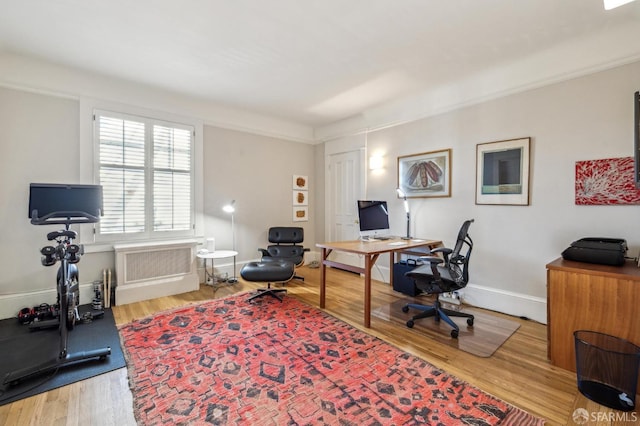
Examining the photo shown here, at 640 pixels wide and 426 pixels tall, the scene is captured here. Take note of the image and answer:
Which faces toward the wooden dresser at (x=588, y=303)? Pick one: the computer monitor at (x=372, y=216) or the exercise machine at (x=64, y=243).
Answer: the computer monitor

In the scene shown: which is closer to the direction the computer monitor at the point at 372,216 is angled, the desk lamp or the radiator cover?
the desk lamp

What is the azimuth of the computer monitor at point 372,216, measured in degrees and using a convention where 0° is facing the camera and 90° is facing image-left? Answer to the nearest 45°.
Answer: approximately 315°

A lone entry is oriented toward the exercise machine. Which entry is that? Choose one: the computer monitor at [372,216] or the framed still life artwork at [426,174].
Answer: the framed still life artwork

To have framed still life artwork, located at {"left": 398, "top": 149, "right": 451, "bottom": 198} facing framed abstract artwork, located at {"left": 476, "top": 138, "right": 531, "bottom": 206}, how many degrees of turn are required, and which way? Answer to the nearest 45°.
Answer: approximately 90° to its left

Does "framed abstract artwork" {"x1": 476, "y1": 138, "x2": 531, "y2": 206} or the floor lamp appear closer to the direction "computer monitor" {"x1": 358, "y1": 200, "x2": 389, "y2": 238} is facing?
the framed abstract artwork

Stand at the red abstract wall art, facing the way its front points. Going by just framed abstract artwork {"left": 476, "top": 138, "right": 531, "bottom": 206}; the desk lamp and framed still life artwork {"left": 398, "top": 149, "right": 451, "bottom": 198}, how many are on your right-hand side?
3

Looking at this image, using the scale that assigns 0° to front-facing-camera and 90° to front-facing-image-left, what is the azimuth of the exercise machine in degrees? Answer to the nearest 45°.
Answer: approximately 180°

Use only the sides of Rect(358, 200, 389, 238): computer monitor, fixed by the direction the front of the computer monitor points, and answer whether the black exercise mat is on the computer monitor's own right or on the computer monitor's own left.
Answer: on the computer monitor's own right

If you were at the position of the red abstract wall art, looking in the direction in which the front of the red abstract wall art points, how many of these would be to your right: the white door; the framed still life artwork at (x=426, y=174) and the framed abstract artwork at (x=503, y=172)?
3

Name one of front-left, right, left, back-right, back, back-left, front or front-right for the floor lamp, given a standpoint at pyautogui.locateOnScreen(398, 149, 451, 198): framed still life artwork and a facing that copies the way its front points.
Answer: front-right
